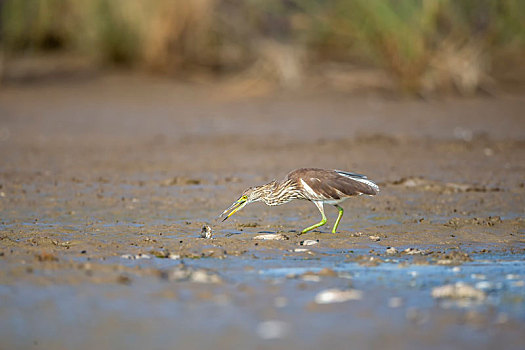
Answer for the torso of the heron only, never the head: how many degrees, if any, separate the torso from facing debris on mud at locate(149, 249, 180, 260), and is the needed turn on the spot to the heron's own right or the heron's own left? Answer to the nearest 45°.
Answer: approximately 45° to the heron's own left

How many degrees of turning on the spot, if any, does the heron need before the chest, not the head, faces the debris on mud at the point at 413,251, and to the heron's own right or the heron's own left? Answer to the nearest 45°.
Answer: approximately 135° to the heron's own left

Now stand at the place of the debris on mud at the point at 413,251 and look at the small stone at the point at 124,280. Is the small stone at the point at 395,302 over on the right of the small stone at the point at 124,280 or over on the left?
left

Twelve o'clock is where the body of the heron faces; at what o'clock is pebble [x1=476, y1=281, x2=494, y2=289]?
The pebble is roughly at 8 o'clock from the heron.

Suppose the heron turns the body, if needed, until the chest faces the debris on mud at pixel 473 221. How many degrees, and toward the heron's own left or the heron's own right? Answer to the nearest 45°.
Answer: approximately 180°

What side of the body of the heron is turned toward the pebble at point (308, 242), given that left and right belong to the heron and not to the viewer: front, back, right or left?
left

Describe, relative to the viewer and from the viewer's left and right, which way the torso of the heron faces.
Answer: facing to the left of the viewer

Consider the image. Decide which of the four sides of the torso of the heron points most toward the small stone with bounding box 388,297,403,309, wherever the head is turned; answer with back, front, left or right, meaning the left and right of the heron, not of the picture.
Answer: left

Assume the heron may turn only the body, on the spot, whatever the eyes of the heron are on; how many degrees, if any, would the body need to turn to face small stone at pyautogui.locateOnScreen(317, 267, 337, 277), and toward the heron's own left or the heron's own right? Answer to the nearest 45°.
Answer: approximately 90° to the heron's own left

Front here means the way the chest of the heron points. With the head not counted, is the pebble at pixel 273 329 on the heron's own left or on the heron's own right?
on the heron's own left

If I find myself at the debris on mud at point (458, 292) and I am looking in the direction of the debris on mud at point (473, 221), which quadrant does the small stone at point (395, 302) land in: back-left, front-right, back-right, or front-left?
back-left

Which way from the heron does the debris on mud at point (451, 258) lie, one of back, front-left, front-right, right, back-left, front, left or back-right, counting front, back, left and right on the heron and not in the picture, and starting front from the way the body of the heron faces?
back-left
